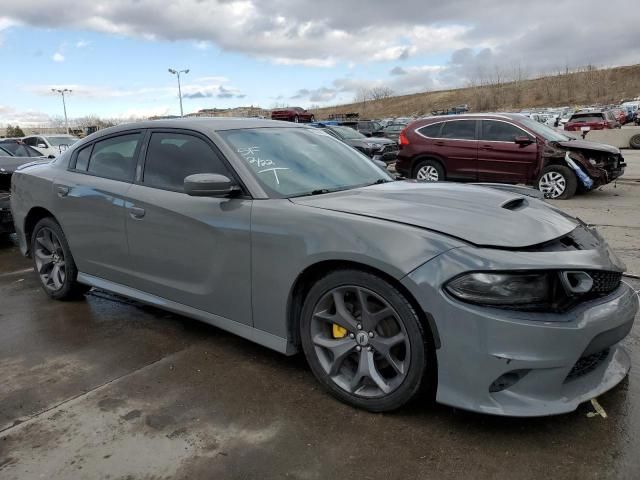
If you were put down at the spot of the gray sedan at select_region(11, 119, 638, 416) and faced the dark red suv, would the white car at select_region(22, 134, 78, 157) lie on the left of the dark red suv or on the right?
left

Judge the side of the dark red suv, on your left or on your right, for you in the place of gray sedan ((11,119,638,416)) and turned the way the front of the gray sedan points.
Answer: on your left

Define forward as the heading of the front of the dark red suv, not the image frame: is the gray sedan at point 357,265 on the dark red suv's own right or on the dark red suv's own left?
on the dark red suv's own right

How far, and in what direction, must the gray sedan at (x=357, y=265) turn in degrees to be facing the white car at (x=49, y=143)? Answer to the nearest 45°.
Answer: approximately 180°

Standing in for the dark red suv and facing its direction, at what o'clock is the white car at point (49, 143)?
The white car is roughly at 5 o'clock from the dark red suv.

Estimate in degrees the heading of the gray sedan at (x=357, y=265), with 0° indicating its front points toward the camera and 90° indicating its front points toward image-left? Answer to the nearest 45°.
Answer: approximately 315°

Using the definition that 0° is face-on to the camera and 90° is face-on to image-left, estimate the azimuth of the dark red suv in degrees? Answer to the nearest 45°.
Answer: approximately 315°

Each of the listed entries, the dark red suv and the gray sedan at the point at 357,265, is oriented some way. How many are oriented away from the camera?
0

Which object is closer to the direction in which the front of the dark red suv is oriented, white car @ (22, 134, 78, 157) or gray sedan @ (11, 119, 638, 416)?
the gray sedan
